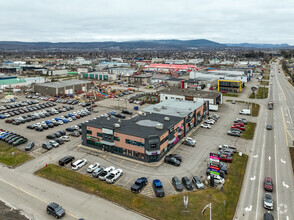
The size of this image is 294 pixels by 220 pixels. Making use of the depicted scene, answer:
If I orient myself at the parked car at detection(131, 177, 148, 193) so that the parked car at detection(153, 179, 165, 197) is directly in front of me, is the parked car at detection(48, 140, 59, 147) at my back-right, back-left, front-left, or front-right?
back-left

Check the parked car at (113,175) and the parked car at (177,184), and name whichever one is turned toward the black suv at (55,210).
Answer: the parked car at (113,175)

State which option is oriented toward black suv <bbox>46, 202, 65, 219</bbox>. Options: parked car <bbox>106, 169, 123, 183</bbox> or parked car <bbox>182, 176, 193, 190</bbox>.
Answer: parked car <bbox>106, 169, 123, 183</bbox>
